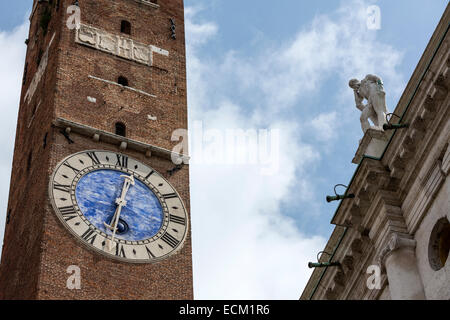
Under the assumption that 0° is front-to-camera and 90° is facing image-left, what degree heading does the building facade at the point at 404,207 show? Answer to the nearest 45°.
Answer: approximately 45°

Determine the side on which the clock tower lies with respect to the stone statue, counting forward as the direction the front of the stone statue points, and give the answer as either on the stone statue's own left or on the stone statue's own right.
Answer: on the stone statue's own right

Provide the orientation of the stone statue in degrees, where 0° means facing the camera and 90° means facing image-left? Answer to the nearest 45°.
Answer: approximately 45°

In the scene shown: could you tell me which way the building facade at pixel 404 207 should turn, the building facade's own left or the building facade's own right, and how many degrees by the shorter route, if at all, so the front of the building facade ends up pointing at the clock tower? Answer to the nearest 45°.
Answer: approximately 90° to the building facade's own right
